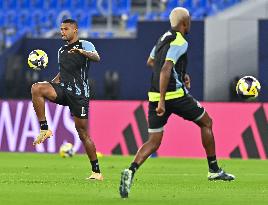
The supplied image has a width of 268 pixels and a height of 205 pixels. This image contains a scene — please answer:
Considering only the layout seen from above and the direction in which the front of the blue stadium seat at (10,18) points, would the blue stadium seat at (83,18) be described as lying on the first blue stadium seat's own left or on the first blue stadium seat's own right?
on the first blue stadium seat's own left

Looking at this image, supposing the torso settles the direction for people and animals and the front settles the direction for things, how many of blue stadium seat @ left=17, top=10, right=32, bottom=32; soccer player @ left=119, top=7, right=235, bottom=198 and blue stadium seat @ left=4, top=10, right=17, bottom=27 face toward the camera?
2

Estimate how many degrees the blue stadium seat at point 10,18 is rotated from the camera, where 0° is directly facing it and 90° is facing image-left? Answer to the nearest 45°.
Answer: approximately 0°

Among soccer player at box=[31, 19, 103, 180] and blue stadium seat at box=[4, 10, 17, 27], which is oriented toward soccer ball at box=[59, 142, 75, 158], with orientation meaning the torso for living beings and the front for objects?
the blue stadium seat

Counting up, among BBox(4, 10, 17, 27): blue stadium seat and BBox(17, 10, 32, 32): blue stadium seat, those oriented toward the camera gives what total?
2

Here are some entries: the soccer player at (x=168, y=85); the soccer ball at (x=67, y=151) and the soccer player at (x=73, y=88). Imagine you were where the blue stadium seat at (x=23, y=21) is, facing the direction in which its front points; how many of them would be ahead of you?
3

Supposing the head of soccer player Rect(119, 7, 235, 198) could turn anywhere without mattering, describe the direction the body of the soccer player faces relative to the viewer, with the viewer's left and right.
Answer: facing away from the viewer and to the right of the viewer

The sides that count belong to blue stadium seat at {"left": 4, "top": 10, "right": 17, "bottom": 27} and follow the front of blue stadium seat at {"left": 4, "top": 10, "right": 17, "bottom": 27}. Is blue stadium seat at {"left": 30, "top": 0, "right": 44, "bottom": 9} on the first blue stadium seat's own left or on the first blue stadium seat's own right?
on the first blue stadium seat's own left
